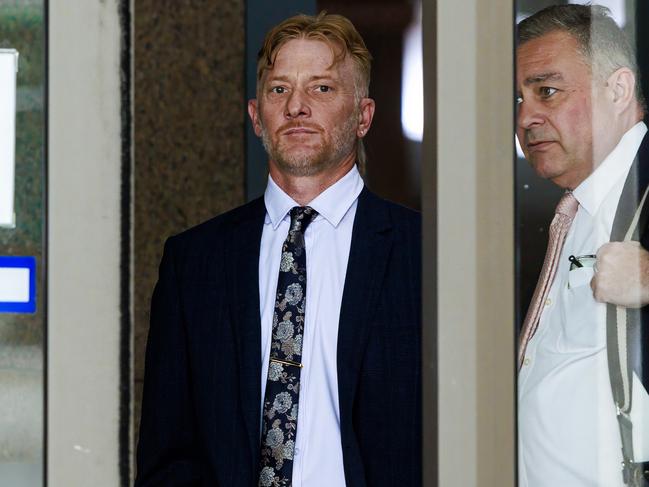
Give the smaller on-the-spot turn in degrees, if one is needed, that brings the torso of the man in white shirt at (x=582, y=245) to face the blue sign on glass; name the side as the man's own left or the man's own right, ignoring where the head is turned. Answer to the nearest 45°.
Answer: approximately 45° to the man's own right

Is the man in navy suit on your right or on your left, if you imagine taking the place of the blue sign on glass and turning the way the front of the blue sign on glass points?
on your left

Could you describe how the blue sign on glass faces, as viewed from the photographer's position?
facing the viewer

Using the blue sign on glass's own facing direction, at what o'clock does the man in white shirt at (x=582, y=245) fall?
The man in white shirt is roughly at 10 o'clock from the blue sign on glass.

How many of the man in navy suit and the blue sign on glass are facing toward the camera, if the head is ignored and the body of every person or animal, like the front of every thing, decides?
2

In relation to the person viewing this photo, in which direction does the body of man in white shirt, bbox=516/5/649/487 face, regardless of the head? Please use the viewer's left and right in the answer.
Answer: facing the viewer and to the left of the viewer

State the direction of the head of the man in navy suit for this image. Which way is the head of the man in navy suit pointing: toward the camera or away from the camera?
toward the camera

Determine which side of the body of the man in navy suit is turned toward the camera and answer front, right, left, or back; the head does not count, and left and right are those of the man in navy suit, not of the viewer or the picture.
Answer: front
